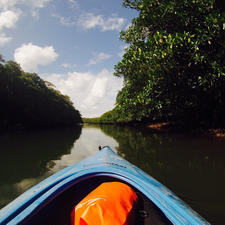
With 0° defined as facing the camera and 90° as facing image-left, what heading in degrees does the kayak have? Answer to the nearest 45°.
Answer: approximately 180°

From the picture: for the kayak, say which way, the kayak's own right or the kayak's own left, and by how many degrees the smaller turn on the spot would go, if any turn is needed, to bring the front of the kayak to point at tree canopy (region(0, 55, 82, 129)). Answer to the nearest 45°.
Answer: approximately 45° to the kayak's own left

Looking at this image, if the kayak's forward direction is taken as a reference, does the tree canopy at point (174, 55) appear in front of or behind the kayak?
in front
